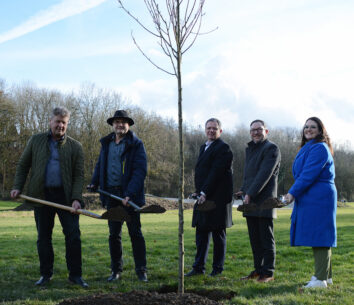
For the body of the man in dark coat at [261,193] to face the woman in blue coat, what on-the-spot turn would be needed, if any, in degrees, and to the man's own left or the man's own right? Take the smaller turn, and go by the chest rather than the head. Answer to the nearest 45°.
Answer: approximately 90° to the man's own left

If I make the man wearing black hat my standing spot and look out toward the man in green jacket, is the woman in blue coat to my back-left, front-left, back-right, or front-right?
back-left

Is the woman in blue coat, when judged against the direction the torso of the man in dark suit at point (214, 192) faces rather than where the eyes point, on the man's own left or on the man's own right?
on the man's own left

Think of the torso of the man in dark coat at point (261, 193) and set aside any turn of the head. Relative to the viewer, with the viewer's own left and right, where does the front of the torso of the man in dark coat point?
facing the viewer and to the left of the viewer

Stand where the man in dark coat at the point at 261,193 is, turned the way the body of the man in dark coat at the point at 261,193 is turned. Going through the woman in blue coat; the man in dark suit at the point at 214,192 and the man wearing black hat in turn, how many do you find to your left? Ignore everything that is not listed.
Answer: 1

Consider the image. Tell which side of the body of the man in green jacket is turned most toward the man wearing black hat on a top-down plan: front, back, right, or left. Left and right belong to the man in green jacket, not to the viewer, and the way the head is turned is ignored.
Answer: left

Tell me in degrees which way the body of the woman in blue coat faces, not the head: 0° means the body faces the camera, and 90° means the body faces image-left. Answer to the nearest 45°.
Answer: approximately 90°

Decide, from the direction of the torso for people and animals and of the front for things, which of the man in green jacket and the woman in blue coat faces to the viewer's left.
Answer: the woman in blue coat

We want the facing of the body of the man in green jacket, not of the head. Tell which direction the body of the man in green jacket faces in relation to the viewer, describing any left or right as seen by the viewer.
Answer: facing the viewer
